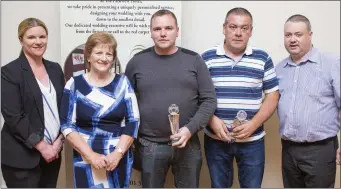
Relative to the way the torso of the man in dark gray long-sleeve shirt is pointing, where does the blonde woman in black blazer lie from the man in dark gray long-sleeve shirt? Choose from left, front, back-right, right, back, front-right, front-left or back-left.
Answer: right

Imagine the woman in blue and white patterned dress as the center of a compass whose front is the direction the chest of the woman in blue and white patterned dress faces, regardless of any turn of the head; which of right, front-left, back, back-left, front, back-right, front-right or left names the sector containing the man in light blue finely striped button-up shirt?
left

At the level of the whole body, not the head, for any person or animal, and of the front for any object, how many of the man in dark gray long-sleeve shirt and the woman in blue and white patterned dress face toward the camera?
2

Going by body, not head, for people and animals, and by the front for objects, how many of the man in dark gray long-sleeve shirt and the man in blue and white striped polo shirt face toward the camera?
2

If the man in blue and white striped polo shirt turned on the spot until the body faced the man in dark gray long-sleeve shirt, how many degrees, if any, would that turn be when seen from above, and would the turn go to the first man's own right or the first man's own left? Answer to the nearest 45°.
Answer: approximately 45° to the first man's own right

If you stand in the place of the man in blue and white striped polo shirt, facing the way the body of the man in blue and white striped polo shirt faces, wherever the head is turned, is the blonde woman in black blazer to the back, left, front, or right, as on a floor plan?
right

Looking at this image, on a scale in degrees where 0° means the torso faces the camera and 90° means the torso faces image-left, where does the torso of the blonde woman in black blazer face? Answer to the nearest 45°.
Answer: approximately 315°

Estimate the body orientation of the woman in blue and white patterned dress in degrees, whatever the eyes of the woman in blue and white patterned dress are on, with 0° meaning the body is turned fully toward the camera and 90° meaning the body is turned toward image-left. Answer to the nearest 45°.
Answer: approximately 0°

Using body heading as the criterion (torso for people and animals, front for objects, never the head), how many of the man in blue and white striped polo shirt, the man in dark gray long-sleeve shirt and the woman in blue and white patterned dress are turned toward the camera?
3
